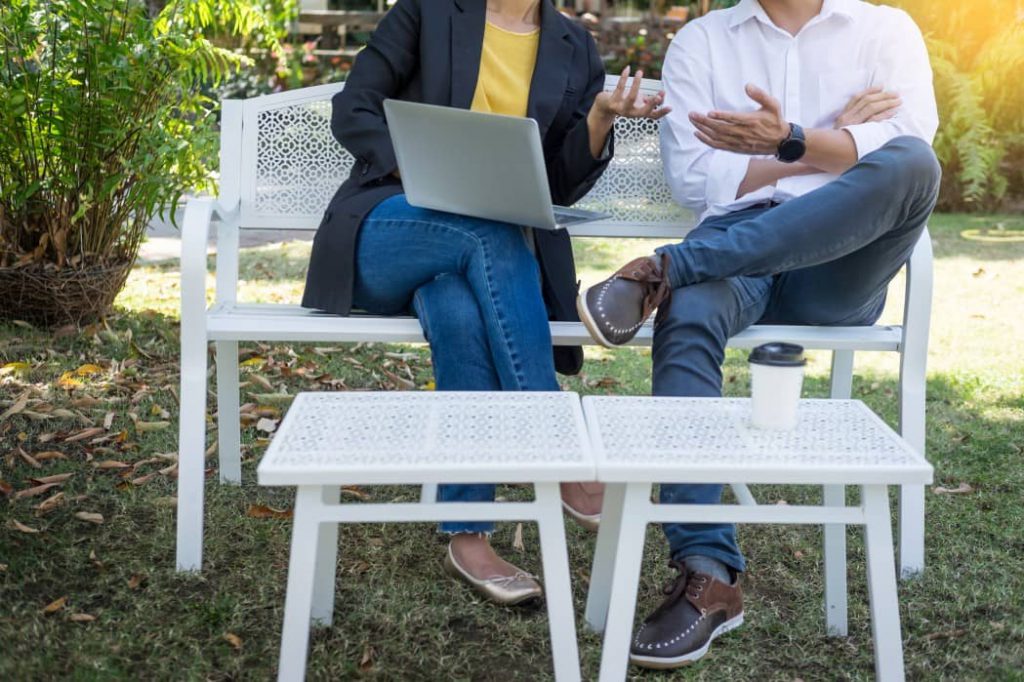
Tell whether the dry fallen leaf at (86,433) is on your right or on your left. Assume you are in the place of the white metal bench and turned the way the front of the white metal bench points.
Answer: on your right

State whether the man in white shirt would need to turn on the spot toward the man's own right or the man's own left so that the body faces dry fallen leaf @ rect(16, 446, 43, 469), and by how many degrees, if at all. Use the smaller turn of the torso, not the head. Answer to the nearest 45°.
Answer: approximately 90° to the man's own right

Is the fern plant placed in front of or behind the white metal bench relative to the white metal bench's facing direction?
behind

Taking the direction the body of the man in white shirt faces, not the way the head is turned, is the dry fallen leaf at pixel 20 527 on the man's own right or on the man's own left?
on the man's own right

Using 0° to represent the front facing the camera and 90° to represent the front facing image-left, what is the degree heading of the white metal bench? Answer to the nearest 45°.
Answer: approximately 0°

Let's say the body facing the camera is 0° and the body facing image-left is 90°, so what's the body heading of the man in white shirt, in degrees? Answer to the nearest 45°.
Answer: approximately 0°

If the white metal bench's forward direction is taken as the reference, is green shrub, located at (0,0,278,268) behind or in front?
behind
